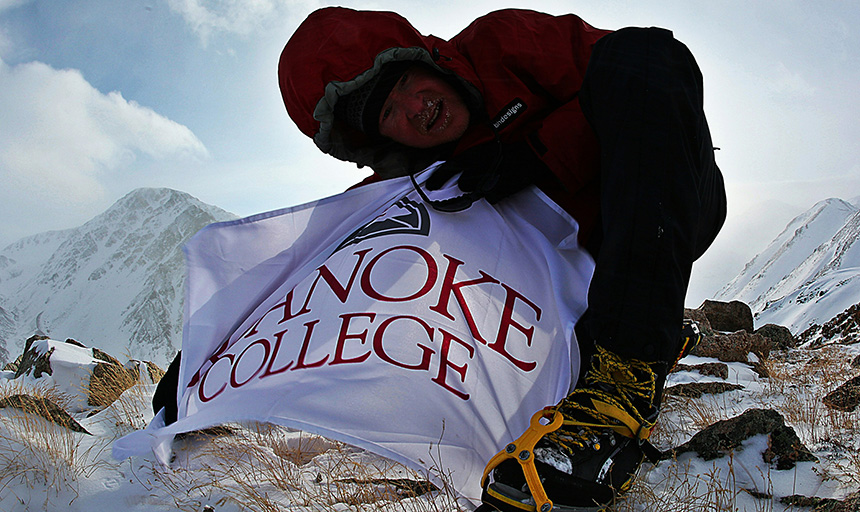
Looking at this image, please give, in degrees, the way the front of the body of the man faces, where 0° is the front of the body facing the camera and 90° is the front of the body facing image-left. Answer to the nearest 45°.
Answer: approximately 45°

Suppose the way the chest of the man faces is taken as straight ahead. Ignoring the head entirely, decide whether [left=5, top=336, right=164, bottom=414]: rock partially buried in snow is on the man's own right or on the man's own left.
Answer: on the man's own right

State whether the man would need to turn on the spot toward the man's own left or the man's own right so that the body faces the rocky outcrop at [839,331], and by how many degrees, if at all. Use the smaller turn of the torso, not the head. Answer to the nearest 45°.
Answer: approximately 180°

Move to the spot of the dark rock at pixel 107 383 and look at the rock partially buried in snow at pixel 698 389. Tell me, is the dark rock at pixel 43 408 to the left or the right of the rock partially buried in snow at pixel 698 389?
right
